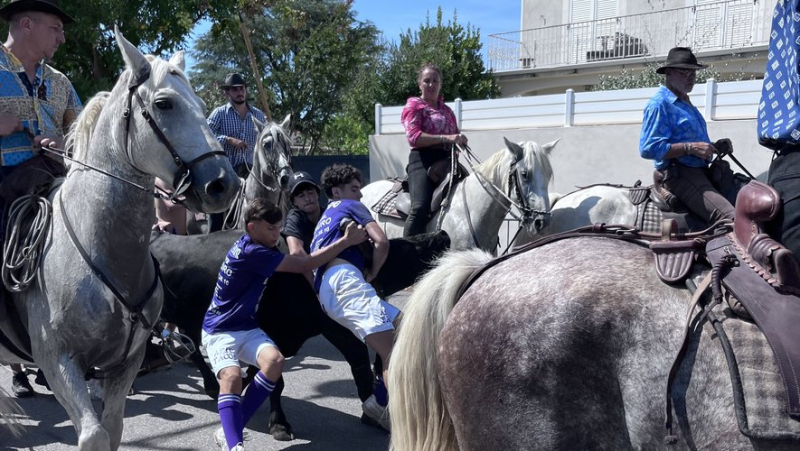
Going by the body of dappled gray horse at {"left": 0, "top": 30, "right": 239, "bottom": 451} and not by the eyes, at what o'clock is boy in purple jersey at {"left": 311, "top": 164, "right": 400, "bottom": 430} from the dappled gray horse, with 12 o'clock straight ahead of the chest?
The boy in purple jersey is roughly at 10 o'clock from the dappled gray horse.

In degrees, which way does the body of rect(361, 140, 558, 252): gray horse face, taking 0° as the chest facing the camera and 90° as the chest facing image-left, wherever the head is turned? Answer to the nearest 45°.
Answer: approximately 315°

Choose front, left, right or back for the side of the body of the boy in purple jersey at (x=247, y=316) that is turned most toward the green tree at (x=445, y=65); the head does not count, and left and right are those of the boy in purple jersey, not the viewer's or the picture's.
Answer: left

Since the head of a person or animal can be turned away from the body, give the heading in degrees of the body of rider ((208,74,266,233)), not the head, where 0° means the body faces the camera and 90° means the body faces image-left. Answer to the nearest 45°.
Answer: approximately 315°

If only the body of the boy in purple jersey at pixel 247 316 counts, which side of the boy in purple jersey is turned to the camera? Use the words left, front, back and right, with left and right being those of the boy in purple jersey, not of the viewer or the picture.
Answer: right

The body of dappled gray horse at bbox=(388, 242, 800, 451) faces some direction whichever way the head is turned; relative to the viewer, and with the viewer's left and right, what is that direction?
facing to the right of the viewer
